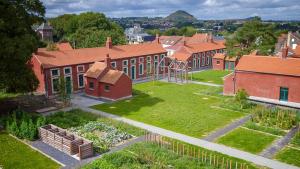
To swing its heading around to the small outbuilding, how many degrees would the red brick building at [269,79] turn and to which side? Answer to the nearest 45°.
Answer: approximately 45° to its right

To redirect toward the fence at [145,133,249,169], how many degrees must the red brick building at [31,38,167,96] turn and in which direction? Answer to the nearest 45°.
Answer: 0° — it already faces it

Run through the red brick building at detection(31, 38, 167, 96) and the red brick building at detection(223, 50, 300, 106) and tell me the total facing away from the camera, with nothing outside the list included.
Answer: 0

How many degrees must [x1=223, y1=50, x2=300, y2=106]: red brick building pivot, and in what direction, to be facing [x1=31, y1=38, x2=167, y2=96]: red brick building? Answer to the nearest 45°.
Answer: approximately 45° to its right

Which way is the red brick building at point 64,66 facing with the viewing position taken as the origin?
facing the viewer and to the right of the viewer

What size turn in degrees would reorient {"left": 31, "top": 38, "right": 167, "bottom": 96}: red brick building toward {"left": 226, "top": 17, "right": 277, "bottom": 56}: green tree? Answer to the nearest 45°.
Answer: approximately 45° to its left

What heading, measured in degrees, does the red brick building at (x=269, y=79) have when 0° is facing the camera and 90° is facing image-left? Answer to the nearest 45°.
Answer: approximately 45°

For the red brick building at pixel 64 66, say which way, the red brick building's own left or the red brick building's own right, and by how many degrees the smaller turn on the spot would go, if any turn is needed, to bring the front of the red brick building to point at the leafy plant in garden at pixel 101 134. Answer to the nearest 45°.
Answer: approximately 45° to the red brick building's own right

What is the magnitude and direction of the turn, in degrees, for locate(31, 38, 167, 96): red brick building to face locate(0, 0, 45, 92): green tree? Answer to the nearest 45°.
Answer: approximately 45° to its right

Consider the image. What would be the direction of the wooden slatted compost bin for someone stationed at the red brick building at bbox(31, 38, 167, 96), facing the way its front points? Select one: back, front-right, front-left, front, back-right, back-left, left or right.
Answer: front-right

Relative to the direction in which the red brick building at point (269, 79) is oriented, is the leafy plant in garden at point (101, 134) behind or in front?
in front

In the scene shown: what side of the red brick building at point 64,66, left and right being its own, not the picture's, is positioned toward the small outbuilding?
front
